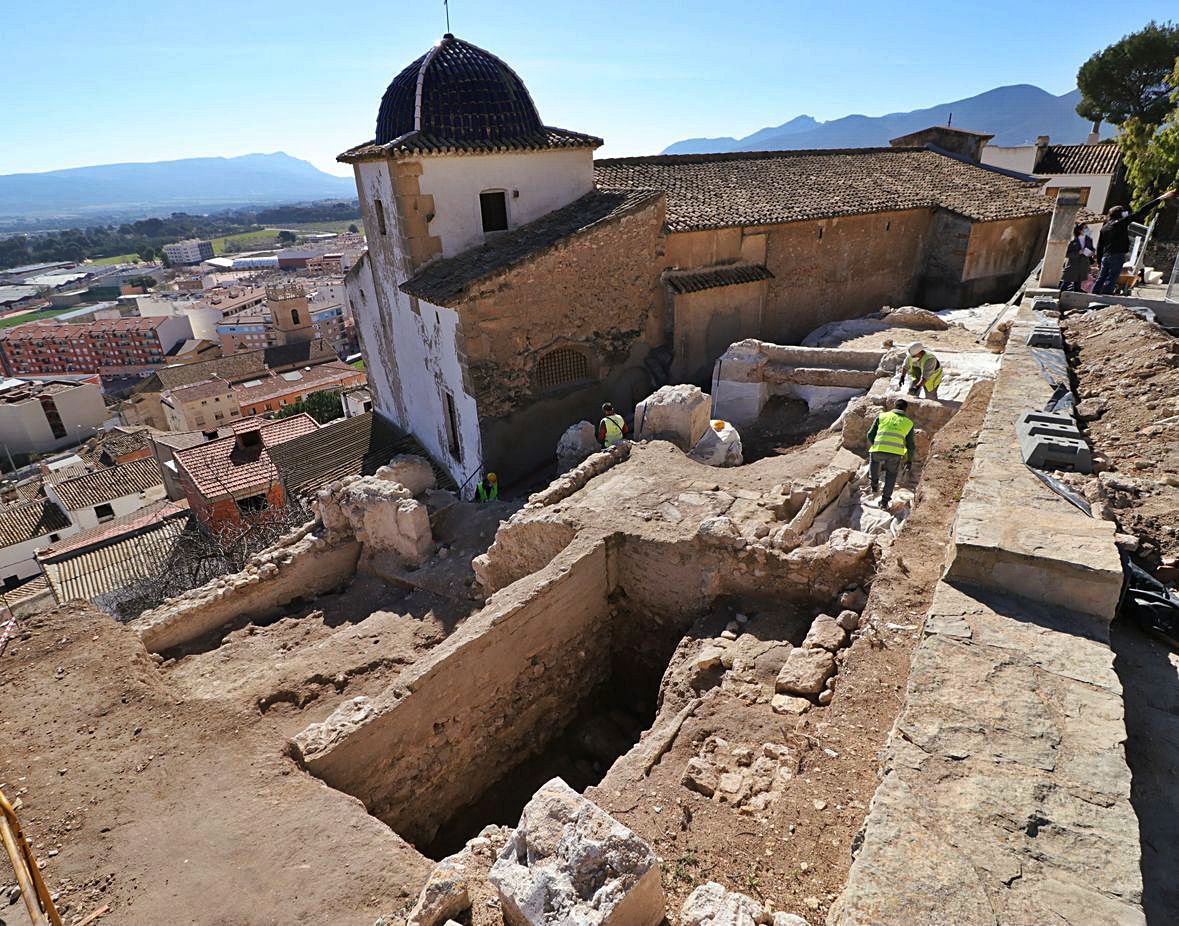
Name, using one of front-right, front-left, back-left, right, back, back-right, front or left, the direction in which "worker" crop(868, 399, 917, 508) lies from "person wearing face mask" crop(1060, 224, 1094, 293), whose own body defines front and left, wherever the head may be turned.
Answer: front-right

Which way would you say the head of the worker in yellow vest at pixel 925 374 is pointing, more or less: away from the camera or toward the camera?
toward the camera

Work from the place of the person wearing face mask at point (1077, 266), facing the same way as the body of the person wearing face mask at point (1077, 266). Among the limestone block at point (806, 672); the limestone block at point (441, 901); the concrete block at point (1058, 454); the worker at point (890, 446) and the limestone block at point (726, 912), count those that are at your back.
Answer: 0

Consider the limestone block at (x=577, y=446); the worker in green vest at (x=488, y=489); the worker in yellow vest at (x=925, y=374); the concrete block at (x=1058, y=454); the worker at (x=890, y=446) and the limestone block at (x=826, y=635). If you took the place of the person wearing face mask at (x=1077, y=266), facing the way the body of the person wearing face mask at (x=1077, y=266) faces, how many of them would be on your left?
0

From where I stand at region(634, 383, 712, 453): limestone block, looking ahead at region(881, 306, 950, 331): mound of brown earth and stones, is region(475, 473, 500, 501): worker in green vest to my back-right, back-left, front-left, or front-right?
back-left

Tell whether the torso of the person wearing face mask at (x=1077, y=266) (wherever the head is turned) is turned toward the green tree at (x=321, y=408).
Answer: no
